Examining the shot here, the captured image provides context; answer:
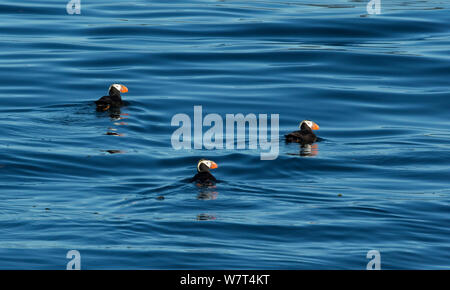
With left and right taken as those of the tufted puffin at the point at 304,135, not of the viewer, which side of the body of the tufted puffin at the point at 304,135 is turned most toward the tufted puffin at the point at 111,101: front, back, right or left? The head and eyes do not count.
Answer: back

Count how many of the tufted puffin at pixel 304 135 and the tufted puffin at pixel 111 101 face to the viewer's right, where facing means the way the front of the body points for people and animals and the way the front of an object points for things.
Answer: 2

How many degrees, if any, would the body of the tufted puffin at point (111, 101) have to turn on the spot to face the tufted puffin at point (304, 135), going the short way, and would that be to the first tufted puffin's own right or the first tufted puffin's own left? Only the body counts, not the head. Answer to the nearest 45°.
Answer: approximately 45° to the first tufted puffin's own right

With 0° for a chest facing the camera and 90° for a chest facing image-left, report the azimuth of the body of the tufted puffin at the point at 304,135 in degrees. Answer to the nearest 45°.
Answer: approximately 270°

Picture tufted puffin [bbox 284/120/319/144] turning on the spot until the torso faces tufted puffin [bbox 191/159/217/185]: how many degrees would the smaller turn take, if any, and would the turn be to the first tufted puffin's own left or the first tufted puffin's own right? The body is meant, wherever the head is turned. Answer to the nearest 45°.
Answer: approximately 135° to the first tufted puffin's own right

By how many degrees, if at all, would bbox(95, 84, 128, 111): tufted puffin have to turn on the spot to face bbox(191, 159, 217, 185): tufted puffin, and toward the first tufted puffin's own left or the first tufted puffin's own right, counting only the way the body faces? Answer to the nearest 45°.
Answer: approximately 90° to the first tufted puffin's own right

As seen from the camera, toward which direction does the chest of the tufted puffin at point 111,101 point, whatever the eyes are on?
to the viewer's right
